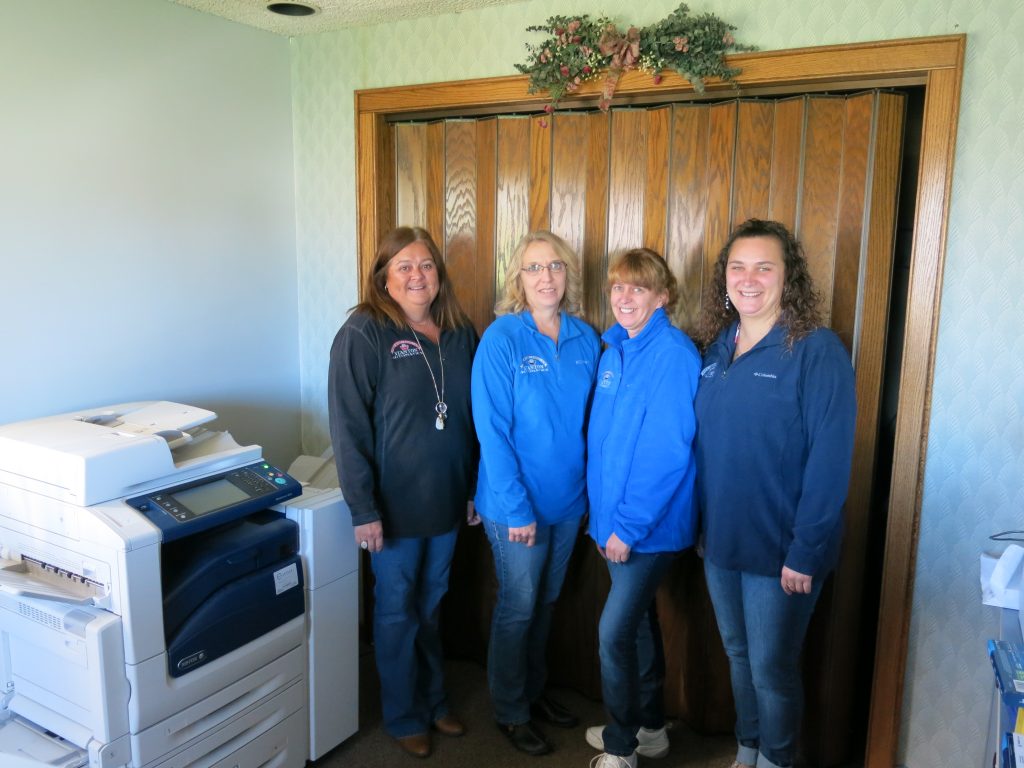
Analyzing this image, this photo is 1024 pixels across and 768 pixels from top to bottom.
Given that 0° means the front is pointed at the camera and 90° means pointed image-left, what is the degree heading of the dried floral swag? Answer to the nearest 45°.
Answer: approximately 0°

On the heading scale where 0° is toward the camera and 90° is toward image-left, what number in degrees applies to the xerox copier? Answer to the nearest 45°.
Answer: approximately 315°

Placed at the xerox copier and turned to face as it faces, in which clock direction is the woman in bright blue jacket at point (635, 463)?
The woman in bright blue jacket is roughly at 11 o'clock from the xerox copier.

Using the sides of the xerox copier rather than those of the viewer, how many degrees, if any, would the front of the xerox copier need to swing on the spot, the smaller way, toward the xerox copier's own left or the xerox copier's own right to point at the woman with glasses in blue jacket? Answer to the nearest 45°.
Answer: approximately 45° to the xerox copier's own left

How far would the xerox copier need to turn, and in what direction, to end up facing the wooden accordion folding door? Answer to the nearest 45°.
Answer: approximately 45° to its left
